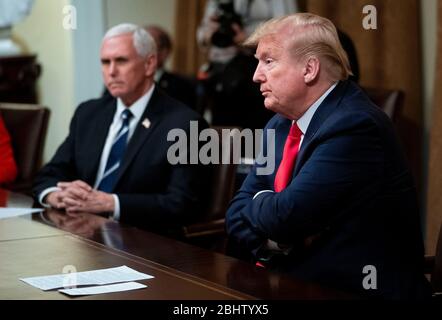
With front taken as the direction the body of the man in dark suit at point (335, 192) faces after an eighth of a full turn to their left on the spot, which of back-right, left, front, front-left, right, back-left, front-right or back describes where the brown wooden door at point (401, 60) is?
back

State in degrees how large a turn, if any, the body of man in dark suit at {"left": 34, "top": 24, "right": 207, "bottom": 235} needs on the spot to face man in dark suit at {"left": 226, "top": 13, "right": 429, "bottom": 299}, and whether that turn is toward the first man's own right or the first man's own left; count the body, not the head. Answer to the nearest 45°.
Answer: approximately 90° to the first man's own left

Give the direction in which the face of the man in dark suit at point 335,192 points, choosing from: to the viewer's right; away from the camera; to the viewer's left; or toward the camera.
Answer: to the viewer's left

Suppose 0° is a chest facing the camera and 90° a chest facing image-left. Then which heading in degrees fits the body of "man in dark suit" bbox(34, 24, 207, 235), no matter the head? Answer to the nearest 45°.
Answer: approximately 45°

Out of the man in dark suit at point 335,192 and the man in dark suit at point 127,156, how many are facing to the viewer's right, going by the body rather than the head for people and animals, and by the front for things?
0

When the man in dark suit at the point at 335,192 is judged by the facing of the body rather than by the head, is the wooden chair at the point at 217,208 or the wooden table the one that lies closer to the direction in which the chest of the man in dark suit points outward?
the wooden table

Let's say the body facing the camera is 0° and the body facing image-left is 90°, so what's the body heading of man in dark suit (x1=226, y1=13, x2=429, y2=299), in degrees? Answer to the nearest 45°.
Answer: approximately 45°

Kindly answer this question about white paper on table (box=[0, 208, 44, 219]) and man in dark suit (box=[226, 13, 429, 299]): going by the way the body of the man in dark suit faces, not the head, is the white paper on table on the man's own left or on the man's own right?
on the man's own right
